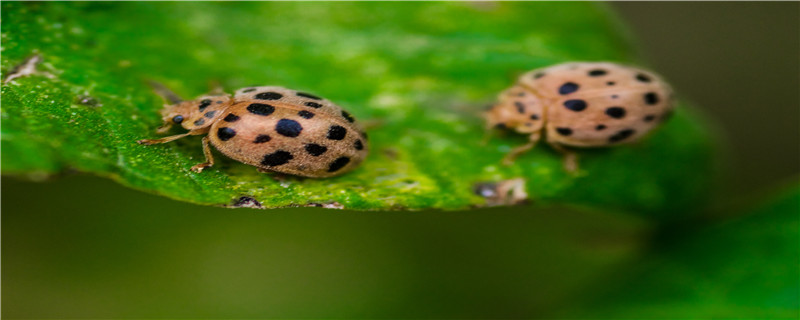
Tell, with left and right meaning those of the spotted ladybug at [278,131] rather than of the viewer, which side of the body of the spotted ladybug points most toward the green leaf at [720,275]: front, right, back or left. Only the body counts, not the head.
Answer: back

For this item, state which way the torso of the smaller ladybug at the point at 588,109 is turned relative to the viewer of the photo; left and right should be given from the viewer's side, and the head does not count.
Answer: facing to the left of the viewer

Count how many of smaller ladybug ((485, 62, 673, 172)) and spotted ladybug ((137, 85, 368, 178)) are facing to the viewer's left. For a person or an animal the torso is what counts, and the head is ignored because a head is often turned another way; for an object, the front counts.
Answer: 2

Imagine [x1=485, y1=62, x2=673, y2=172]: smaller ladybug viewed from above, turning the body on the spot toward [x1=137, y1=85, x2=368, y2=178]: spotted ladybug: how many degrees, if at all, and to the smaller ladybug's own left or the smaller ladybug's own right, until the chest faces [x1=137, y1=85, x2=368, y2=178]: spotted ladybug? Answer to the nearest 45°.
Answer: approximately 45° to the smaller ladybug's own left

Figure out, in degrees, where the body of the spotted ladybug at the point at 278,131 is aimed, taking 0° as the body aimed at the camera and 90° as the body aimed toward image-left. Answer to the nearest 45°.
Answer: approximately 90°
